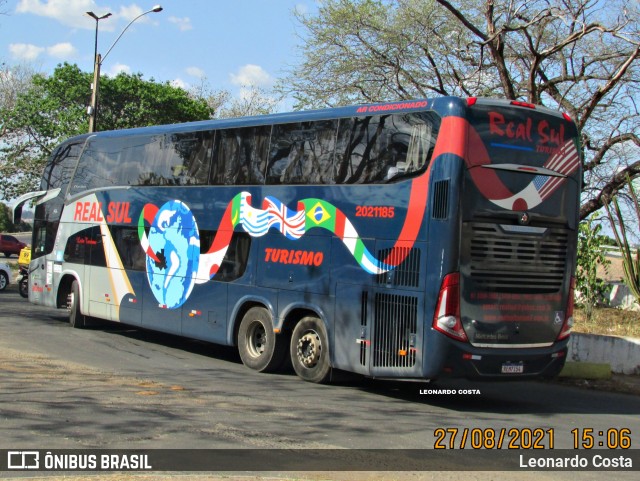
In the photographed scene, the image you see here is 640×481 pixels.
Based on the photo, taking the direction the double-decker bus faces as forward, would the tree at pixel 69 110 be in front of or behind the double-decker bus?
in front

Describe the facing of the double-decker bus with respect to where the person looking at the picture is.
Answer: facing away from the viewer and to the left of the viewer
